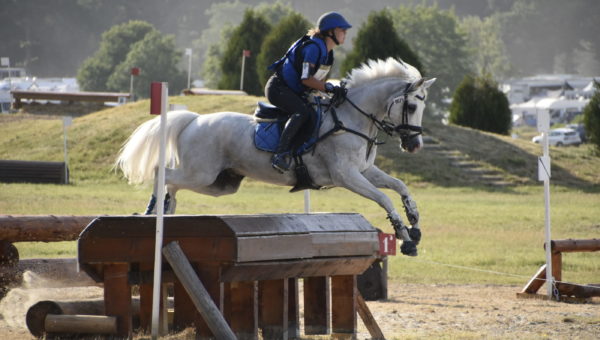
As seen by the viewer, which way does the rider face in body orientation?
to the viewer's right

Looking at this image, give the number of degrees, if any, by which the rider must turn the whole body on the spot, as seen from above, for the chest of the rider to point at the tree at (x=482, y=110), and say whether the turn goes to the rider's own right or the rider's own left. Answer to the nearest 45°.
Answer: approximately 90° to the rider's own left

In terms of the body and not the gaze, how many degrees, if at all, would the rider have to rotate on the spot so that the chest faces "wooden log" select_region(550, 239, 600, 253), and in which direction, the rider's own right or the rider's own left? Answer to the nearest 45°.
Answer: approximately 45° to the rider's own left

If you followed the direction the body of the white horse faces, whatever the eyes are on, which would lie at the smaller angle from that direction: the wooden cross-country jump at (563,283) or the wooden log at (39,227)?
the wooden cross-country jump

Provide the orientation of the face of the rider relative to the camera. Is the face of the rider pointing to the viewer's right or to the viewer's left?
to the viewer's right

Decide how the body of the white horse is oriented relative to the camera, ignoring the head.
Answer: to the viewer's right

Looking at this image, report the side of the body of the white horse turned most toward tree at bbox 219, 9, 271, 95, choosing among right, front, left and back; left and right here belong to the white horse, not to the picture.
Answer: left

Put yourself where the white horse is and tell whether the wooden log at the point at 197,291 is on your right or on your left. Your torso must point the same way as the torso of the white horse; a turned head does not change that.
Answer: on your right

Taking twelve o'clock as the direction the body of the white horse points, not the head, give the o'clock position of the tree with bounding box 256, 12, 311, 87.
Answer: The tree is roughly at 9 o'clock from the white horse.
